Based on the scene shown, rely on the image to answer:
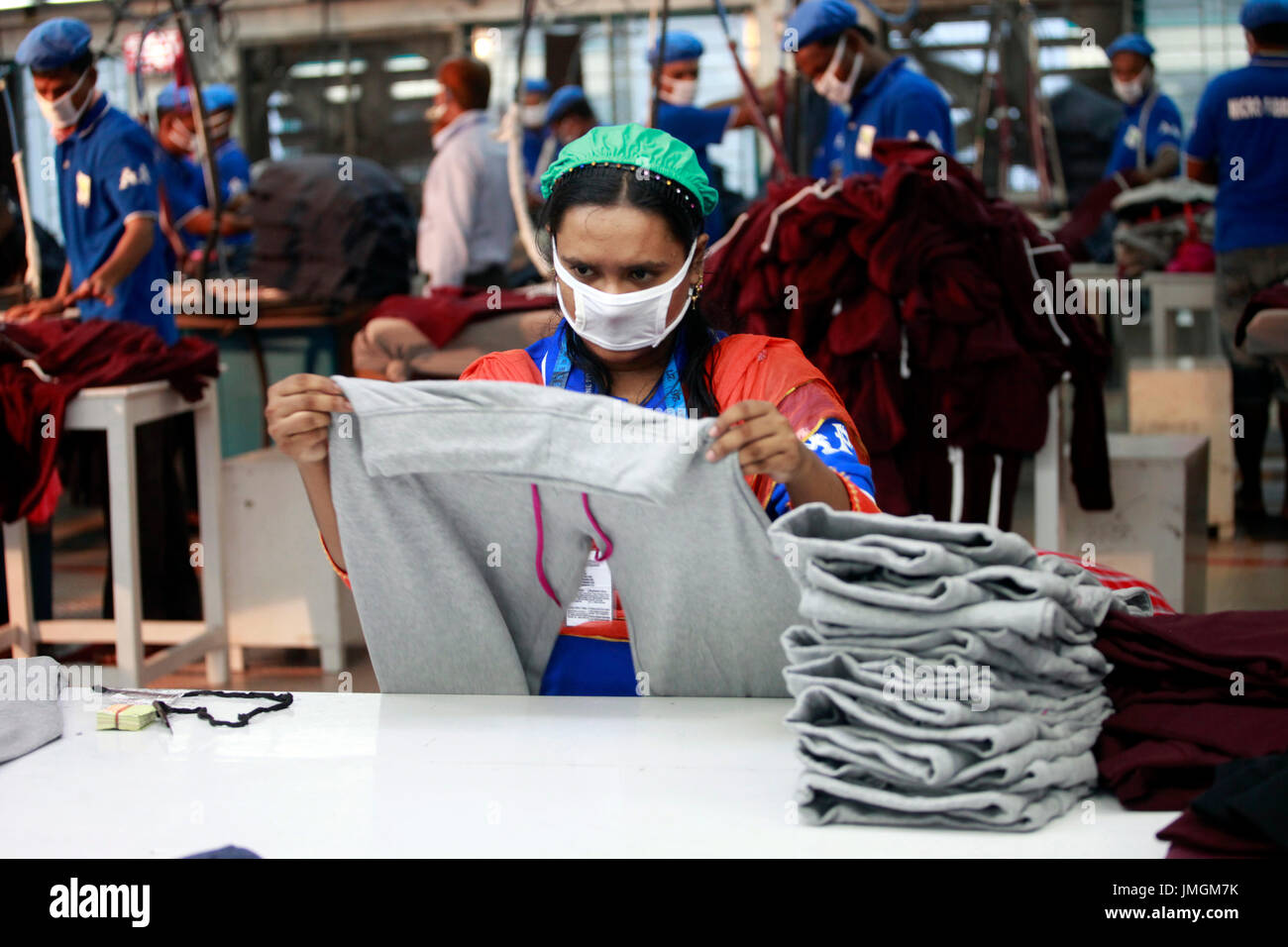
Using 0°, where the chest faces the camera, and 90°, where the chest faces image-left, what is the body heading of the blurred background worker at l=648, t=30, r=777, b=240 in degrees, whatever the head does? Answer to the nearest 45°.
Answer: approximately 315°

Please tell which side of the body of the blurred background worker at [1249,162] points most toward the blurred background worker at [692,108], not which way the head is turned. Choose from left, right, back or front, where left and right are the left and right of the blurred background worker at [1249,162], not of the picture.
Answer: left

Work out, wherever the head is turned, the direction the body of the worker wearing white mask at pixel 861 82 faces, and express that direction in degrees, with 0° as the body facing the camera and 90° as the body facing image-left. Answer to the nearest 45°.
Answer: approximately 45°

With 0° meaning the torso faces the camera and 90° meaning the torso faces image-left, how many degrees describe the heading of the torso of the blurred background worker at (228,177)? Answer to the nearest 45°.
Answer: approximately 45°

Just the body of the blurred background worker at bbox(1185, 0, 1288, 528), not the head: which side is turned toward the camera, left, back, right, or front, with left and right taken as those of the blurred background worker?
back

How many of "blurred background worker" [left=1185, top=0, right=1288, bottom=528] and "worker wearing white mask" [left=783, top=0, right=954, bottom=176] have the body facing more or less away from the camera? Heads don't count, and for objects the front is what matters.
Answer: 1

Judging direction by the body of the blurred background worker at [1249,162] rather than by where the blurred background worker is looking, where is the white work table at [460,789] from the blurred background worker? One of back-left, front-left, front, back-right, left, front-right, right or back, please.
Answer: back

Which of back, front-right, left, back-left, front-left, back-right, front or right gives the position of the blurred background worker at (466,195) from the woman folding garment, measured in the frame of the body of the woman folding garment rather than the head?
back

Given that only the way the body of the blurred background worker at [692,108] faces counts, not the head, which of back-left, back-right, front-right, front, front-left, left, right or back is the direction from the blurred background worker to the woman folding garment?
front-right

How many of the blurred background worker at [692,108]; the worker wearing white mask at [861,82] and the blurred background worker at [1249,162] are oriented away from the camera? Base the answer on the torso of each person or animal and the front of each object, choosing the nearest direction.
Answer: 1

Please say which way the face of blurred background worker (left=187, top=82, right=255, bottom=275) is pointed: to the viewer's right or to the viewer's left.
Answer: to the viewer's left

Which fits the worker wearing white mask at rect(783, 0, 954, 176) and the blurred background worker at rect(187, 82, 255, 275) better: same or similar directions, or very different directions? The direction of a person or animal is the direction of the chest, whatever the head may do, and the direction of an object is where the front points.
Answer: same or similar directions

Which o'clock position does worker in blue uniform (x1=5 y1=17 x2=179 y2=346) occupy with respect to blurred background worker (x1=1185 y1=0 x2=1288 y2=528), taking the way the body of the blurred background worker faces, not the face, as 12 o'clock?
The worker in blue uniform is roughly at 8 o'clock from the blurred background worker.

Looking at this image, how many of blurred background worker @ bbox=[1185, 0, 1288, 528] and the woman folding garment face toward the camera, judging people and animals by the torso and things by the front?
1

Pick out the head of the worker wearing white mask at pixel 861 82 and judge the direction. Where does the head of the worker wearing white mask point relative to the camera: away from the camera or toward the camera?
toward the camera

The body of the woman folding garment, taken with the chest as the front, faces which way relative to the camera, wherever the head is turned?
toward the camera
